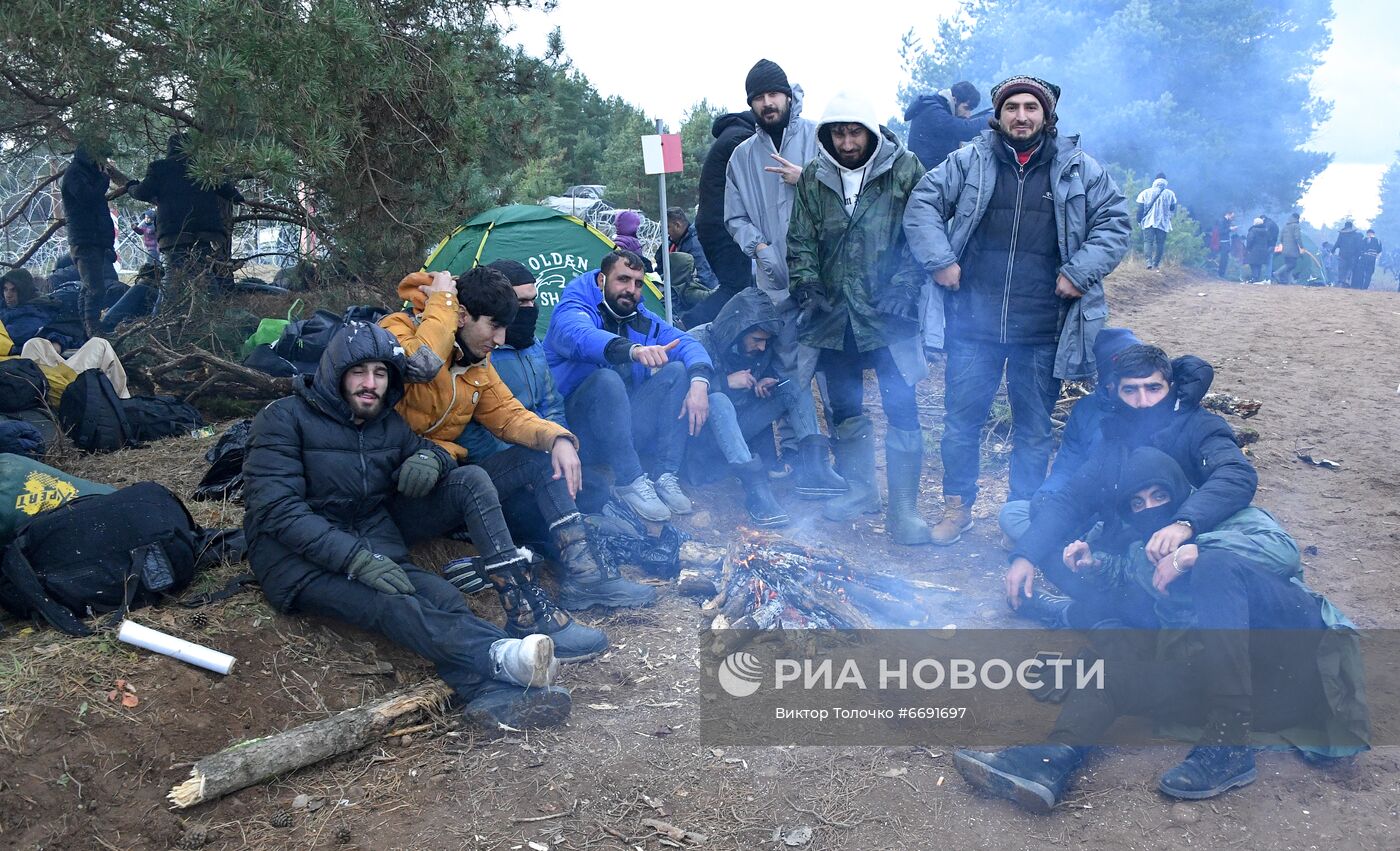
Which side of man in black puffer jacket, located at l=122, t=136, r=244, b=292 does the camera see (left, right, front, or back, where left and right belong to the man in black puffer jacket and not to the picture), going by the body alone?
back

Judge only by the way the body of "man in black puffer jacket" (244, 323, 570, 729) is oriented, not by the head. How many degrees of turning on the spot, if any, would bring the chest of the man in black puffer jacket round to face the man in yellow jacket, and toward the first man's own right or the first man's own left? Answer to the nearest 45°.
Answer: approximately 90° to the first man's own left

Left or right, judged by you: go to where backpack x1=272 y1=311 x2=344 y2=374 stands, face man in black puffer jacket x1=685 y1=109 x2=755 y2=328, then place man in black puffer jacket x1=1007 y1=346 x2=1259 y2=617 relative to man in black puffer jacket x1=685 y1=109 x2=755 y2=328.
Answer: right

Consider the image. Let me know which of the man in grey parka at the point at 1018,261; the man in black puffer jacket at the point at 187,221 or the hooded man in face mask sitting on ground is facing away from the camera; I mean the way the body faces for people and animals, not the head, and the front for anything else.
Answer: the man in black puffer jacket

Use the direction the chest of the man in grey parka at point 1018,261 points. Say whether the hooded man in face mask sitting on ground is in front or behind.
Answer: in front

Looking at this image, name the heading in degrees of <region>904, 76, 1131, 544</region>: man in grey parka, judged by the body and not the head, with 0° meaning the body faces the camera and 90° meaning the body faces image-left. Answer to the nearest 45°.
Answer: approximately 0°

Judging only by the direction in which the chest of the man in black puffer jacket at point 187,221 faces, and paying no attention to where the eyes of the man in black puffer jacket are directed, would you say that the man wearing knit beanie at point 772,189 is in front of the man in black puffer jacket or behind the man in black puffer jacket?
behind

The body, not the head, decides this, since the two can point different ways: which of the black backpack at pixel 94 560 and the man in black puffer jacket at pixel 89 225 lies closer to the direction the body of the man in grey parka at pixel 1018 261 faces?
the black backpack

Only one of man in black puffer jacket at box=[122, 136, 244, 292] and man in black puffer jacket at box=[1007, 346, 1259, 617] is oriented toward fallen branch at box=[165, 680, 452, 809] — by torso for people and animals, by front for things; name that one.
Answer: man in black puffer jacket at box=[1007, 346, 1259, 617]

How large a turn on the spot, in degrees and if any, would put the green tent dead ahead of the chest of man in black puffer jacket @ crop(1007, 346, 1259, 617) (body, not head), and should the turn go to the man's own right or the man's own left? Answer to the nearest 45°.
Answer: approximately 90° to the man's own right

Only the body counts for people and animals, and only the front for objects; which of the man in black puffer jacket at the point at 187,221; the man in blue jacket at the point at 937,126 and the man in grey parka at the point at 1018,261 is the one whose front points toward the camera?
the man in grey parka

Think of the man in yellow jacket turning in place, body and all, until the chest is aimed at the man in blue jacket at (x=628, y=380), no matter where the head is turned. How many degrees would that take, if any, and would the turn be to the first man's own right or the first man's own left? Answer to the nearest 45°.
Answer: approximately 90° to the first man's own left

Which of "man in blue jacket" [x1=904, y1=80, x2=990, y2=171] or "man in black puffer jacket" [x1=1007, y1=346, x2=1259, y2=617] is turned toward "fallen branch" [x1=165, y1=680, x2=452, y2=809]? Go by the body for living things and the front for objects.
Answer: the man in black puffer jacket
